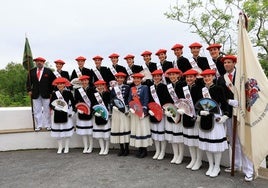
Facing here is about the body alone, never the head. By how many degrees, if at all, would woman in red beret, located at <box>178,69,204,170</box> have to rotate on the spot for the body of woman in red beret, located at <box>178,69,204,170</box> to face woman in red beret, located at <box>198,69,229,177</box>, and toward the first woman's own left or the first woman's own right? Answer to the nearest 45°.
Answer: approximately 90° to the first woman's own left

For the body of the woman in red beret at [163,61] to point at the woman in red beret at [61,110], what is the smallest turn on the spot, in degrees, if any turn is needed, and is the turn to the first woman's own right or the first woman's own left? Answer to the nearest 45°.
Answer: approximately 45° to the first woman's own right

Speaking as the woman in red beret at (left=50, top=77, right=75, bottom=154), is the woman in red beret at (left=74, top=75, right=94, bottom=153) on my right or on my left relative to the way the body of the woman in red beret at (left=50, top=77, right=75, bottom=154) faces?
on my left

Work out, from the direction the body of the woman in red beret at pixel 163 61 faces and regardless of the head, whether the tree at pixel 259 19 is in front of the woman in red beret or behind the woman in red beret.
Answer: behind

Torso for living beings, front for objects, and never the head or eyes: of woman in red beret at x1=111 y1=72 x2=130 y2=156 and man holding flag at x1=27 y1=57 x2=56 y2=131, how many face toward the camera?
2

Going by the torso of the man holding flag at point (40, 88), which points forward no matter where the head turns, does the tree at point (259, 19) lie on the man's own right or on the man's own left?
on the man's own left

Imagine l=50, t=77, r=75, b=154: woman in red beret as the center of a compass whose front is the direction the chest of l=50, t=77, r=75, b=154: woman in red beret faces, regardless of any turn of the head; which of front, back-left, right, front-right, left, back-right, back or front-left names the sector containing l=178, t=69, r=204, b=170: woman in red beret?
front-left
